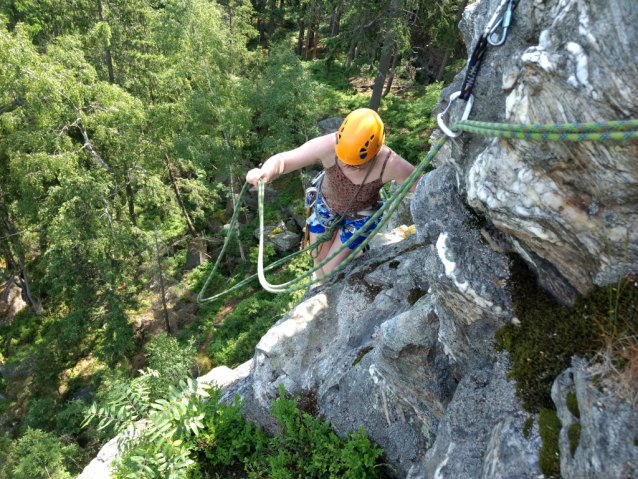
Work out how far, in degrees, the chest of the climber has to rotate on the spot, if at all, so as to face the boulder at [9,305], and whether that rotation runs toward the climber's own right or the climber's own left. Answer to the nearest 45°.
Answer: approximately 135° to the climber's own right

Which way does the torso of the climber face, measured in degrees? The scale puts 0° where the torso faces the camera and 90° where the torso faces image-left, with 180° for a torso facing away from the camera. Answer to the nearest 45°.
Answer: approximately 0°
